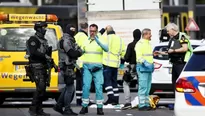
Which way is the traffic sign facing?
toward the camera

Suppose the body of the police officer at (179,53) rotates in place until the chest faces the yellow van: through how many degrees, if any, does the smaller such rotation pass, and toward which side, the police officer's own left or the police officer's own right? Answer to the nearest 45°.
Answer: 0° — they already face it

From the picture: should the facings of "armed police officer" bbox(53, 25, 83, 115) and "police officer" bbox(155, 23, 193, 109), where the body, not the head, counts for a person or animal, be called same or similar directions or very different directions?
very different directions

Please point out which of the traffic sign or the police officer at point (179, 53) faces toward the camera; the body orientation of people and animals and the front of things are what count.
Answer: the traffic sign

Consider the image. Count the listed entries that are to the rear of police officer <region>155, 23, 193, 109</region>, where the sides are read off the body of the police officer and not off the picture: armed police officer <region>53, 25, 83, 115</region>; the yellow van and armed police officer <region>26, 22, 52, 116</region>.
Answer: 0

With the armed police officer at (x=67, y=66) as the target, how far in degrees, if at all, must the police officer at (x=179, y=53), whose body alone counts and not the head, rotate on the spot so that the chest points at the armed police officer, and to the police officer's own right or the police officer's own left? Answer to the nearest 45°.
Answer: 0° — they already face them

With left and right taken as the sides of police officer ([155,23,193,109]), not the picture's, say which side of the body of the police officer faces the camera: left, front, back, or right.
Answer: left

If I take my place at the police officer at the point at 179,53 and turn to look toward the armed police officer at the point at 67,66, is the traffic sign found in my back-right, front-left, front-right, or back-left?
back-right

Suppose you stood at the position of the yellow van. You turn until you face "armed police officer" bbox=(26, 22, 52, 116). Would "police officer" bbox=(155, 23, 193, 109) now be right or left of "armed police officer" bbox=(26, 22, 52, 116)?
left

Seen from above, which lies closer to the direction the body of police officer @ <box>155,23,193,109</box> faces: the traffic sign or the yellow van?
the yellow van

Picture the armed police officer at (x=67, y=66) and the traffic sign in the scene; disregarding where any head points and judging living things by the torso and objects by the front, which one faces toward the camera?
the traffic sign
